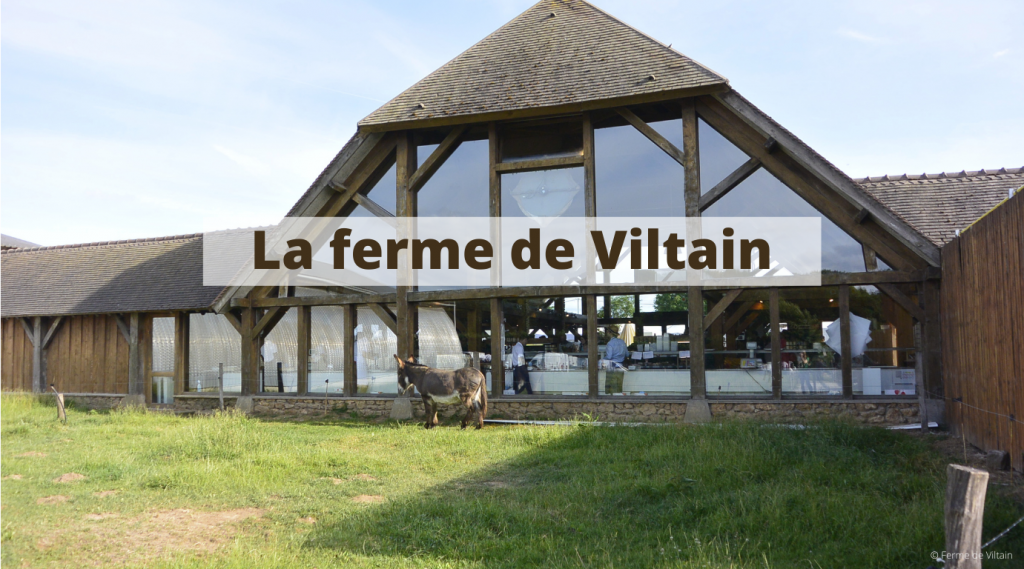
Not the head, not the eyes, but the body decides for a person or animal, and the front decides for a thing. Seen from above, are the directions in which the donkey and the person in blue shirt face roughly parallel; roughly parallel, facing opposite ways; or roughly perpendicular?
roughly perpendicular

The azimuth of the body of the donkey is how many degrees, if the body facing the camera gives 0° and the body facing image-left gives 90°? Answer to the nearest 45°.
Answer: approximately 90°

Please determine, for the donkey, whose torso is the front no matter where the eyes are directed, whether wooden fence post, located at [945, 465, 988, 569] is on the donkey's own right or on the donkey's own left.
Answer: on the donkey's own left

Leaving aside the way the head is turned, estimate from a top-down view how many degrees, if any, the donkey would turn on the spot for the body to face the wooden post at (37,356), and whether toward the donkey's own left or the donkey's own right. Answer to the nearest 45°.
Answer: approximately 45° to the donkey's own right

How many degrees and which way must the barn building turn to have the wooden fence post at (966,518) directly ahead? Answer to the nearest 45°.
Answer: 0° — it already faces it

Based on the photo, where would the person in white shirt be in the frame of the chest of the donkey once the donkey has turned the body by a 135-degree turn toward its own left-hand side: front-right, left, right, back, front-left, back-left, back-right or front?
left

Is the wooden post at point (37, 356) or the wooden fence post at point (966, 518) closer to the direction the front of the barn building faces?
the wooden fence post

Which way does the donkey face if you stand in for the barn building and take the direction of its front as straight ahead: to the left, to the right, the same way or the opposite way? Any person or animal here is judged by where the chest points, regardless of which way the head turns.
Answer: to the right

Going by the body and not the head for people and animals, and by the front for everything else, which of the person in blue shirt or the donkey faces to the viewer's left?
the donkey
